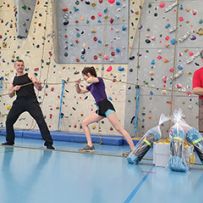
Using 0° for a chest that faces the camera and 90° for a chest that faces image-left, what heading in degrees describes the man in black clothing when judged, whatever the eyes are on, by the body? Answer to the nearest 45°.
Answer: approximately 0°
